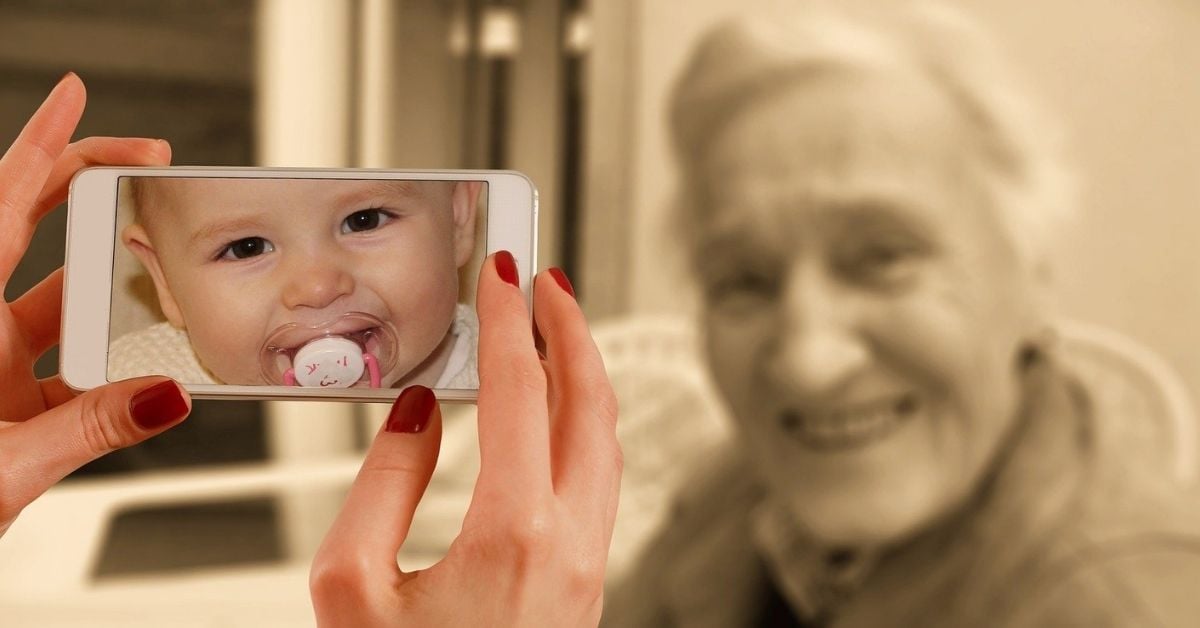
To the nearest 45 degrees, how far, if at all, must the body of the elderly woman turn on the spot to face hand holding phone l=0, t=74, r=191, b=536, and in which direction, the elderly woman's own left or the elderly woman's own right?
0° — they already face it

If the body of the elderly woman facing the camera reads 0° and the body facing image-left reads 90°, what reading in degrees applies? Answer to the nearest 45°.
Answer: approximately 45°
